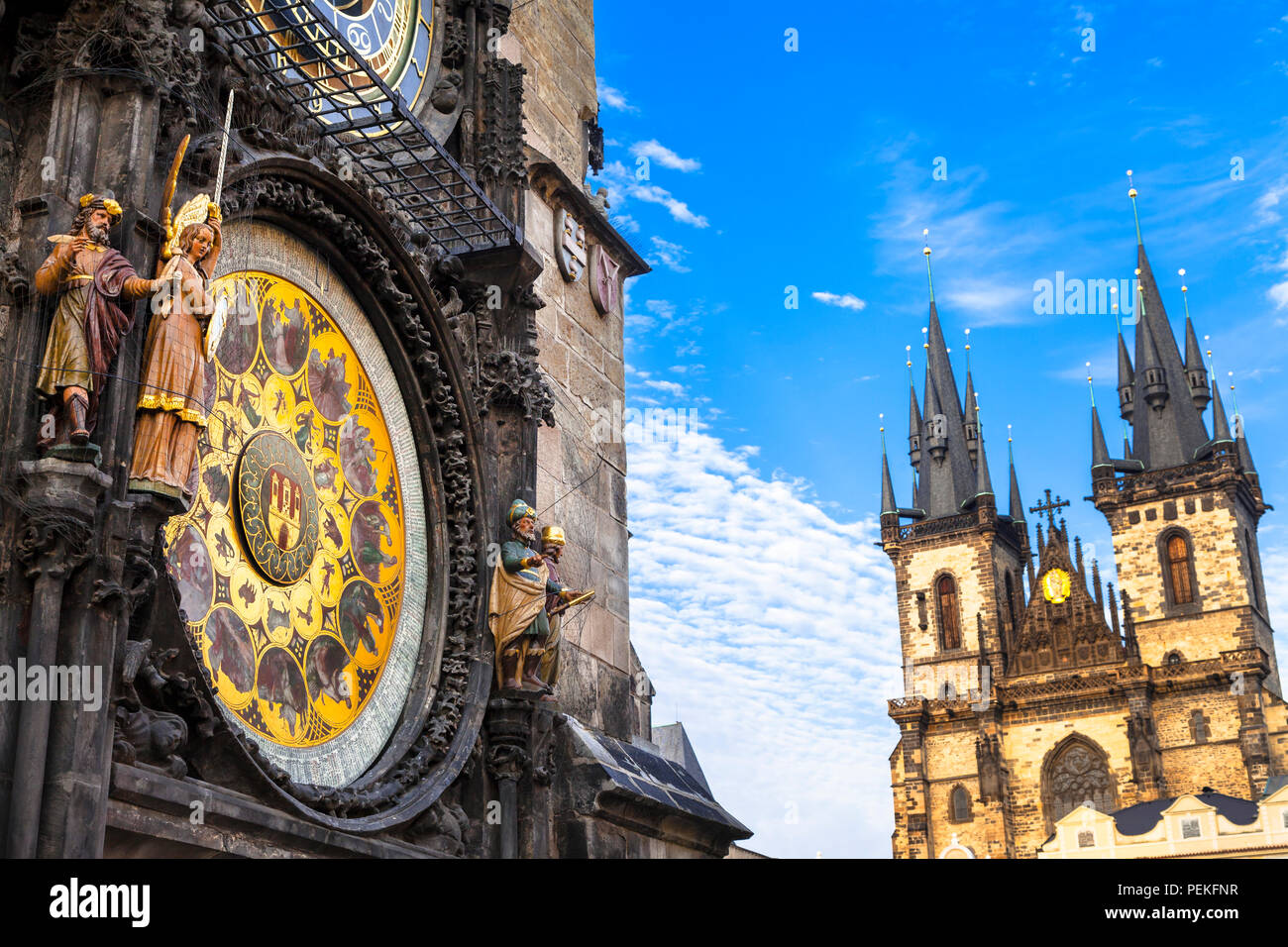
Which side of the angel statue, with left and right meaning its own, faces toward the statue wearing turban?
left

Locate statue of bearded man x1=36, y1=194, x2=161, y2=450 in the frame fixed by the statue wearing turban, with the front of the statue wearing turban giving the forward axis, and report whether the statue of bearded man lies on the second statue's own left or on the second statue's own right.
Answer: on the second statue's own right

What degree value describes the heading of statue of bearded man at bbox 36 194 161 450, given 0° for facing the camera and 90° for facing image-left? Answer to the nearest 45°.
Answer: approximately 315°

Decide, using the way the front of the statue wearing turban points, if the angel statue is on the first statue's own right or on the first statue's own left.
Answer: on the first statue's own right

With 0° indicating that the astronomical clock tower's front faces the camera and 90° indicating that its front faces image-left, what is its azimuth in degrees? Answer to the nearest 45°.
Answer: approximately 315°

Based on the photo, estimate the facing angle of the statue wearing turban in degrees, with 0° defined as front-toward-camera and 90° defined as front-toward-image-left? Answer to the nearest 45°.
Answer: approximately 315°
